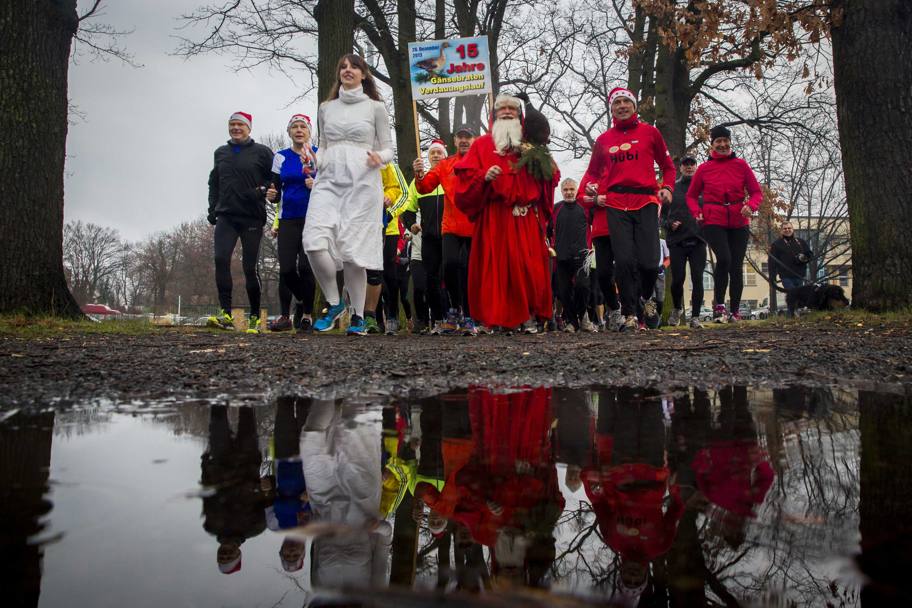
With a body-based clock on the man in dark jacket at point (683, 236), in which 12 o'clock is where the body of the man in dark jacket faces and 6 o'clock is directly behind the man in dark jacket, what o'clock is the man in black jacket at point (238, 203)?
The man in black jacket is roughly at 2 o'clock from the man in dark jacket.

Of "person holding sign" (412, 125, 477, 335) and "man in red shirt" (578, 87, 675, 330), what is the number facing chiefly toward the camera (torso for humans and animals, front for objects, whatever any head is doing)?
2

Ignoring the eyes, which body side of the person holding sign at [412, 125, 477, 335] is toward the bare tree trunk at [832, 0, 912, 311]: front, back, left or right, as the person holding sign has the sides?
left

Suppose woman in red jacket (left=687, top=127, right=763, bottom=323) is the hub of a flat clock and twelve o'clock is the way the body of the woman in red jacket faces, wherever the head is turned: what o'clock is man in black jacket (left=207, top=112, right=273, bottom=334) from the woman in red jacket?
The man in black jacket is roughly at 2 o'clock from the woman in red jacket.

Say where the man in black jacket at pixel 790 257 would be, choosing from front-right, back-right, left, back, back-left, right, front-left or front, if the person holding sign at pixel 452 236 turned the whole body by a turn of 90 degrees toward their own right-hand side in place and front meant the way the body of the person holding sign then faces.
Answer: back-right

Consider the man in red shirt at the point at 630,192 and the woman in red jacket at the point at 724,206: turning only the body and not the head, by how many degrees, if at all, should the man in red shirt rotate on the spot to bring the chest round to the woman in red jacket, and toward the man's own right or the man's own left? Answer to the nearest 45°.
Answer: approximately 135° to the man's own left

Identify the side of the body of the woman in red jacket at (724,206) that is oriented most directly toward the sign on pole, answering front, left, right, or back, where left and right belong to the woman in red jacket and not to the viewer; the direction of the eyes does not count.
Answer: right

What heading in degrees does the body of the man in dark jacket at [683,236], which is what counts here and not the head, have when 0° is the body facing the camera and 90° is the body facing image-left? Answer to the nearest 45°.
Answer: approximately 0°

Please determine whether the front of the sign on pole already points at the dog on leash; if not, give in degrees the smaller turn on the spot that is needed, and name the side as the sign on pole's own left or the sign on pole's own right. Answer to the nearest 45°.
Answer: approximately 90° to the sign on pole's own left
